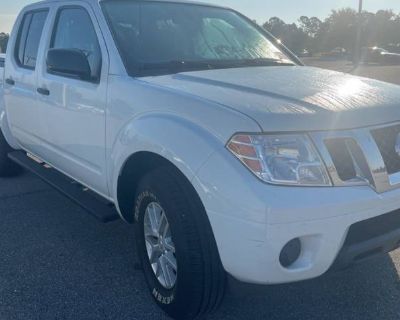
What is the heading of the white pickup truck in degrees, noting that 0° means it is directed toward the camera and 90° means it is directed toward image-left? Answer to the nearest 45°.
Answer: approximately 315°
